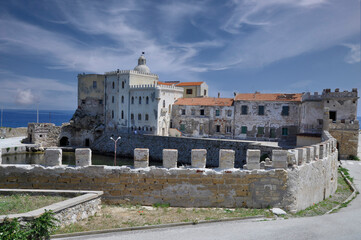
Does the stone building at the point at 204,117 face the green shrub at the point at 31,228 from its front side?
yes

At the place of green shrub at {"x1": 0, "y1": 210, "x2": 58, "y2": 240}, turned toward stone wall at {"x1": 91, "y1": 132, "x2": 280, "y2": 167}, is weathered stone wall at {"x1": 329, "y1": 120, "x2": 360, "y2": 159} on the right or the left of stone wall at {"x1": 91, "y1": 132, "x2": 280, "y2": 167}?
right

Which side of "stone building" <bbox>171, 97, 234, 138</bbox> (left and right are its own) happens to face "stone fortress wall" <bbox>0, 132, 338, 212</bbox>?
front

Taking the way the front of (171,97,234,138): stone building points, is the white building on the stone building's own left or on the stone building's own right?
on the stone building's own right

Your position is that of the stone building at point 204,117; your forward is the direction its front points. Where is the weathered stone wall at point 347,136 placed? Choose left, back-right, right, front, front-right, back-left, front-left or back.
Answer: front-left

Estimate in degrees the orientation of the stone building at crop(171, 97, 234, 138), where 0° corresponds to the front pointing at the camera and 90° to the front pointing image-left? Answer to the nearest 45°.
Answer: approximately 0°

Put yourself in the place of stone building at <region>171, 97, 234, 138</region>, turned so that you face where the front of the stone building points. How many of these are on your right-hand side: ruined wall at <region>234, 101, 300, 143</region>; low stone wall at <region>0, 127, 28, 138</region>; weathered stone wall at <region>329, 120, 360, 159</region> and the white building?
2
